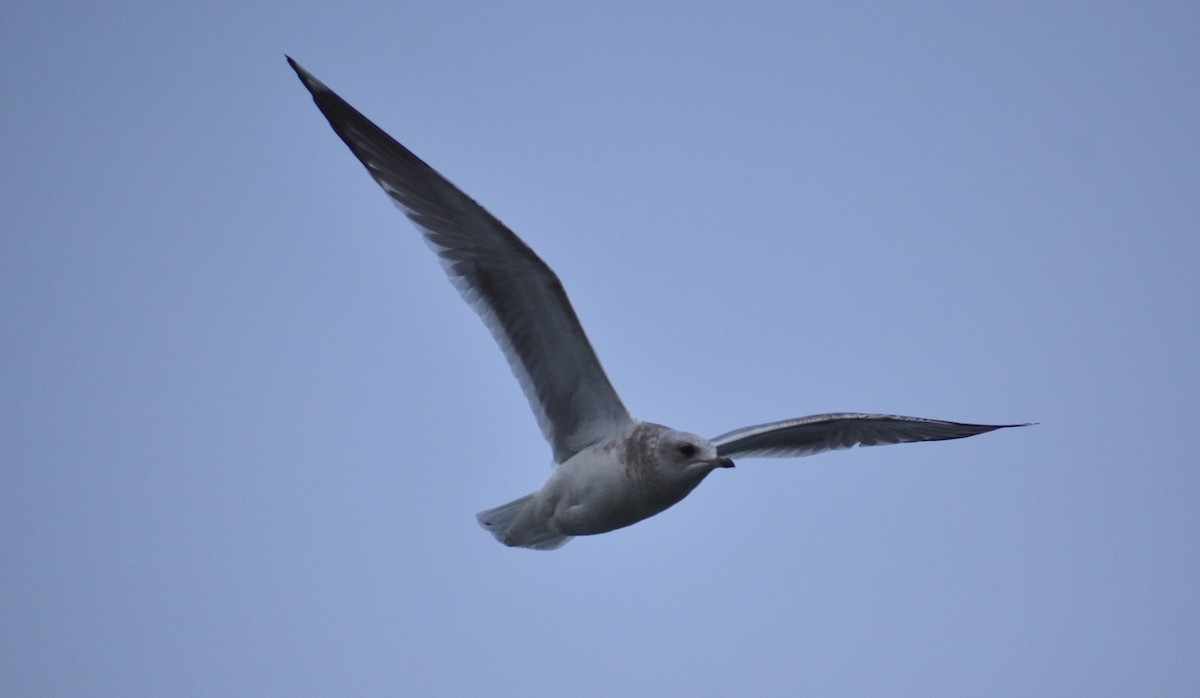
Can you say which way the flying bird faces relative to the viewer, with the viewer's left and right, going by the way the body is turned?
facing the viewer and to the right of the viewer
